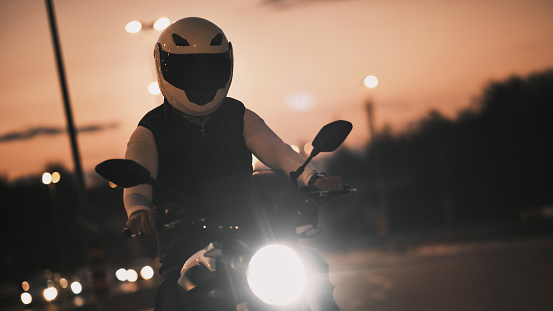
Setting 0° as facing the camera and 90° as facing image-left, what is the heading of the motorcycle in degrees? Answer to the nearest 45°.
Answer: approximately 315°
